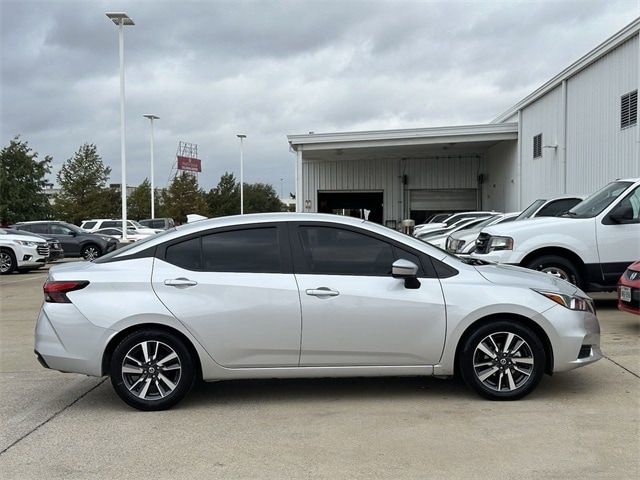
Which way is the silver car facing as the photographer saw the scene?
facing to the right of the viewer

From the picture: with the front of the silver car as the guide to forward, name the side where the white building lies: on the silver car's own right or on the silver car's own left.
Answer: on the silver car's own left

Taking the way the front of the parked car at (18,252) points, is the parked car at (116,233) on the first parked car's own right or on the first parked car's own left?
on the first parked car's own left

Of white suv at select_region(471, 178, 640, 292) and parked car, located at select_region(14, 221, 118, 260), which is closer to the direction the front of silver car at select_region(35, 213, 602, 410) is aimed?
the white suv

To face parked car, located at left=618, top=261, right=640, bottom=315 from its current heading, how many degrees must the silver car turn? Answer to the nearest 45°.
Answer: approximately 45° to its left

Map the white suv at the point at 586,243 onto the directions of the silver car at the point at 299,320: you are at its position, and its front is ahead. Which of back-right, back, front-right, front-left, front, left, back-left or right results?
front-left

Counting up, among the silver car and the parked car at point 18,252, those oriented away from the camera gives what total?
0

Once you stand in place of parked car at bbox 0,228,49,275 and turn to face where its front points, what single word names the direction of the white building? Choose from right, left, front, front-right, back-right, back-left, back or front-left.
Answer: front-left

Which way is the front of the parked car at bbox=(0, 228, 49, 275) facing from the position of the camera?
facing the viewer and to the right of the viewer

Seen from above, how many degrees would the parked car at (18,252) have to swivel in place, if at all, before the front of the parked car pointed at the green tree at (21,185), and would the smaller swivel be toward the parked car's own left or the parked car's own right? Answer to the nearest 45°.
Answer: approximately 135° to the parked car's own left

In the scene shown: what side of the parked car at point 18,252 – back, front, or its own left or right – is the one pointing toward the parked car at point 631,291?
front

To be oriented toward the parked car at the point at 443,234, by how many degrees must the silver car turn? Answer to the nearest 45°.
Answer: approximately 90° to its left
